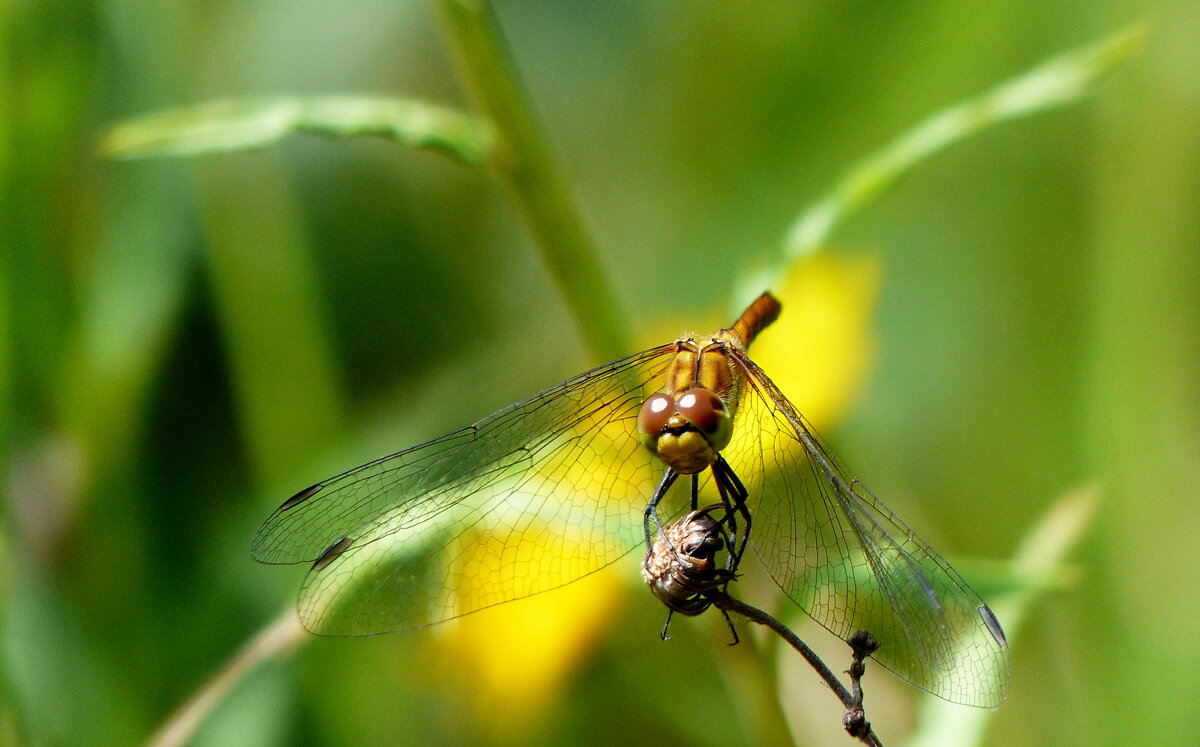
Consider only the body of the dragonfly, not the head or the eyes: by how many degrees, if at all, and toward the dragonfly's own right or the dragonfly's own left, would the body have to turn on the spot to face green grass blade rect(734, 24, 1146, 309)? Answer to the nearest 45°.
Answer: approximately 180°

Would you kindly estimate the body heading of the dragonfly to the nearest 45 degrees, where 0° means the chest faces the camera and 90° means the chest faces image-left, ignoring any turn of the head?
approximately 0°
